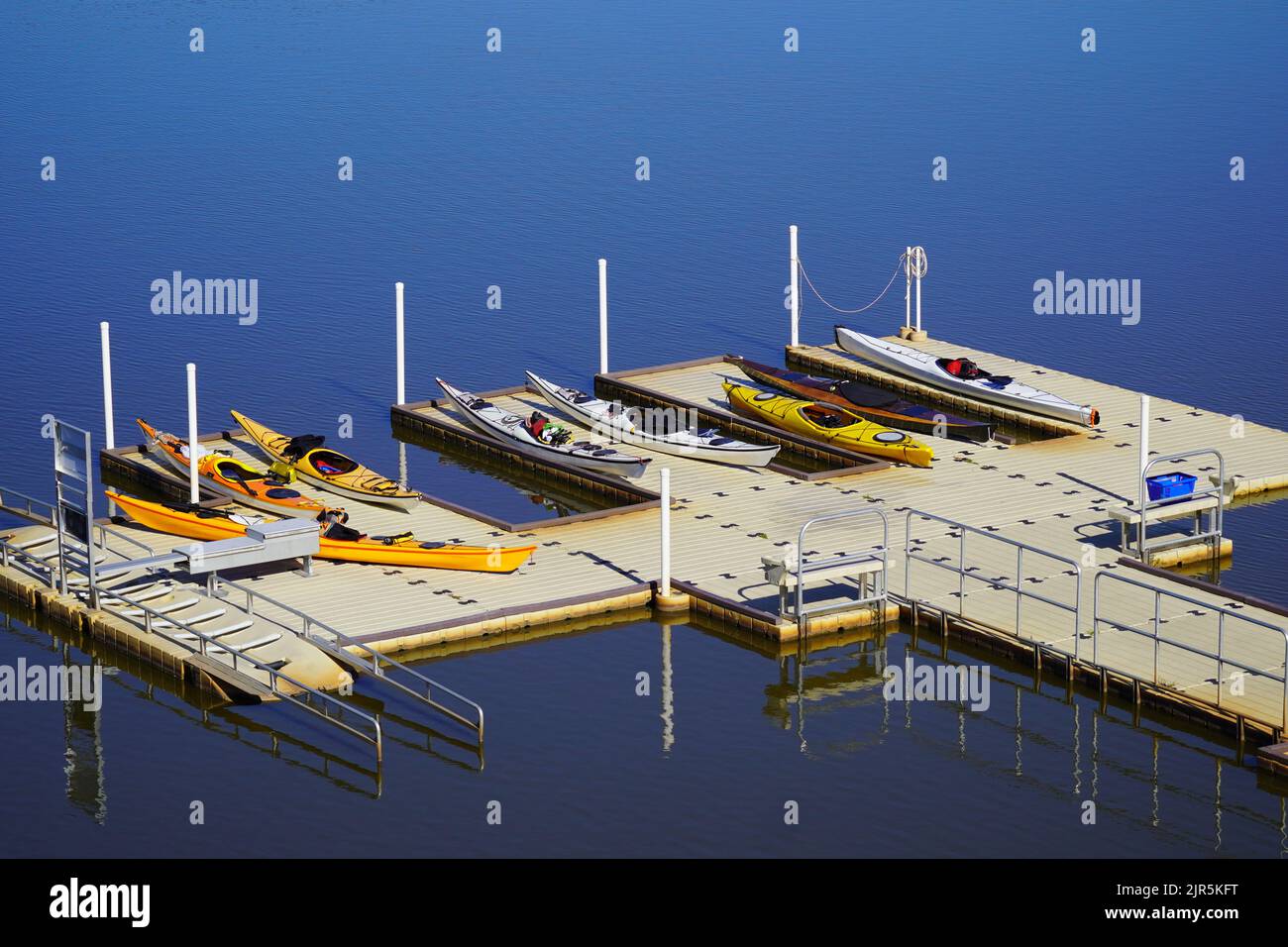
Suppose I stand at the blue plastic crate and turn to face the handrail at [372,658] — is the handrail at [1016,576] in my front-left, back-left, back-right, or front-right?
front-left

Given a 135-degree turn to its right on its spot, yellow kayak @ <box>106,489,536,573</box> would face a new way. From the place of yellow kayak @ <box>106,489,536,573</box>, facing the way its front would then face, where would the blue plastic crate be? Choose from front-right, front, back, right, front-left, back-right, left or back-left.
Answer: front-right

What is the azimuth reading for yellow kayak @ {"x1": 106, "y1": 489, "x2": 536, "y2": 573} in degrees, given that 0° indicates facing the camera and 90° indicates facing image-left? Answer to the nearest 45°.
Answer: approximately 90°

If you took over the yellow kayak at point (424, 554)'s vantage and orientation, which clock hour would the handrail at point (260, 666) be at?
The handrail is roughly at 10 o'clock from the yellow kayak.

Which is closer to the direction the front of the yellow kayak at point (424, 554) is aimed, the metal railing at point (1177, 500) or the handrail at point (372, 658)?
the handrail

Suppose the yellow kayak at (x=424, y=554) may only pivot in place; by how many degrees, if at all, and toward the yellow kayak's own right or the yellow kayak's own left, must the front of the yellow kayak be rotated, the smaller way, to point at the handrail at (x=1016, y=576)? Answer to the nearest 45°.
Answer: approximately 180°

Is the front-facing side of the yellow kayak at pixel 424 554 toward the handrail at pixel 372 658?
no

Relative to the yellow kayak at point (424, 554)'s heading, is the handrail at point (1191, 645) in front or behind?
behind

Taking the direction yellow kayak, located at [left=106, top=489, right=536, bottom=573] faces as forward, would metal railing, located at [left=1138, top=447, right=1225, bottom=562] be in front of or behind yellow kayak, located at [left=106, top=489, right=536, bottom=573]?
behind
